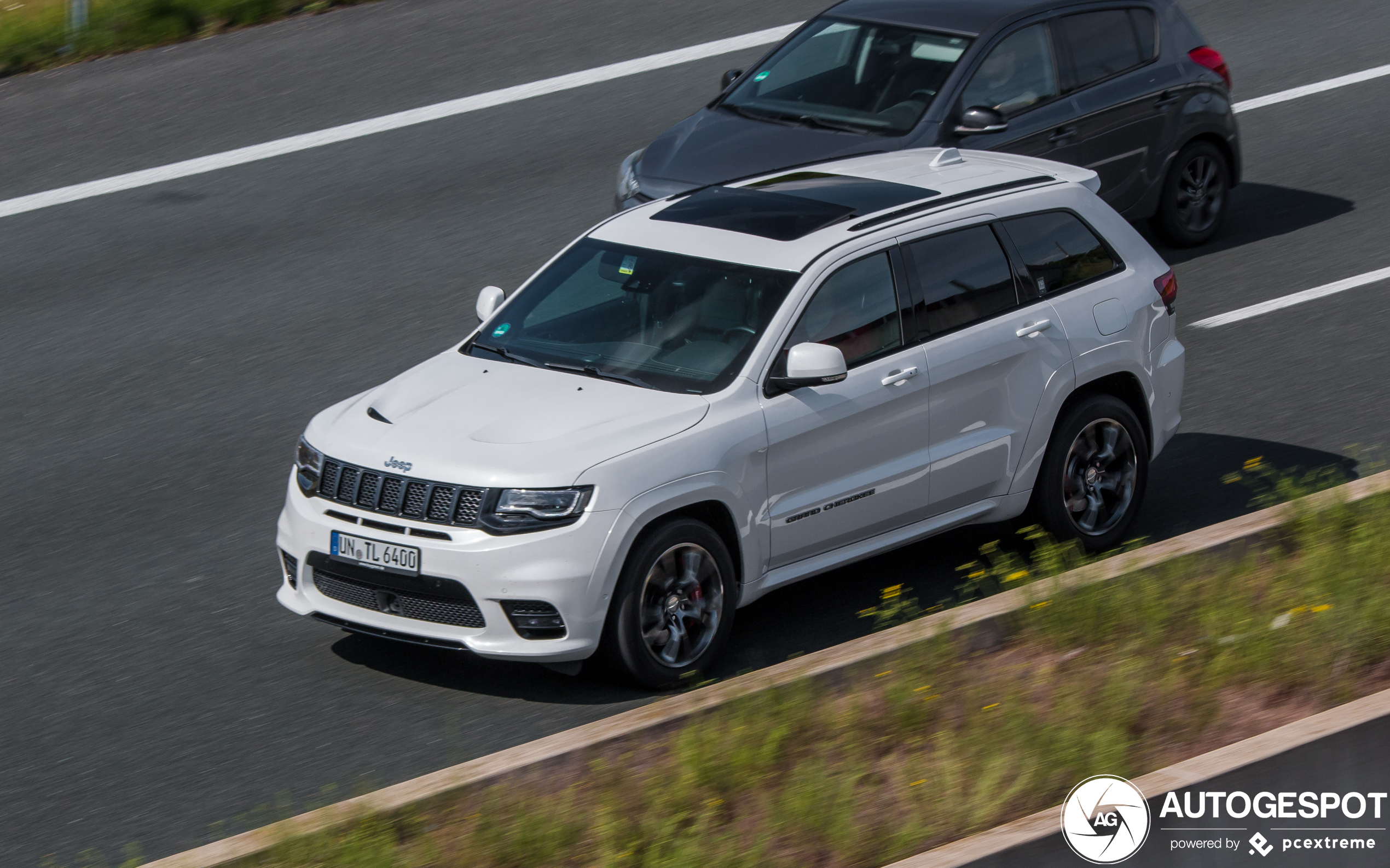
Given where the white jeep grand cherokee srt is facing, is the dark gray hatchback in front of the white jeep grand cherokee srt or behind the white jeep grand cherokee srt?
behind

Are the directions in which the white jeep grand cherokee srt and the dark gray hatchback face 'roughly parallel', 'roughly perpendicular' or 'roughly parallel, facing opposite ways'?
roughly parallel

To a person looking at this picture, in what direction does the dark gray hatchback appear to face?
facing the viewer and to the left of the viewer

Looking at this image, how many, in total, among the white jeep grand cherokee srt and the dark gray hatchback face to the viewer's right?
0

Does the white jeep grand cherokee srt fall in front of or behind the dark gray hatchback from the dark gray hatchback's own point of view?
in front
